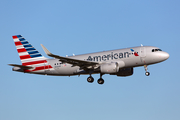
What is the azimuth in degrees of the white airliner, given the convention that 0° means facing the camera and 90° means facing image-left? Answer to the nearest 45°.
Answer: approximately 270°
